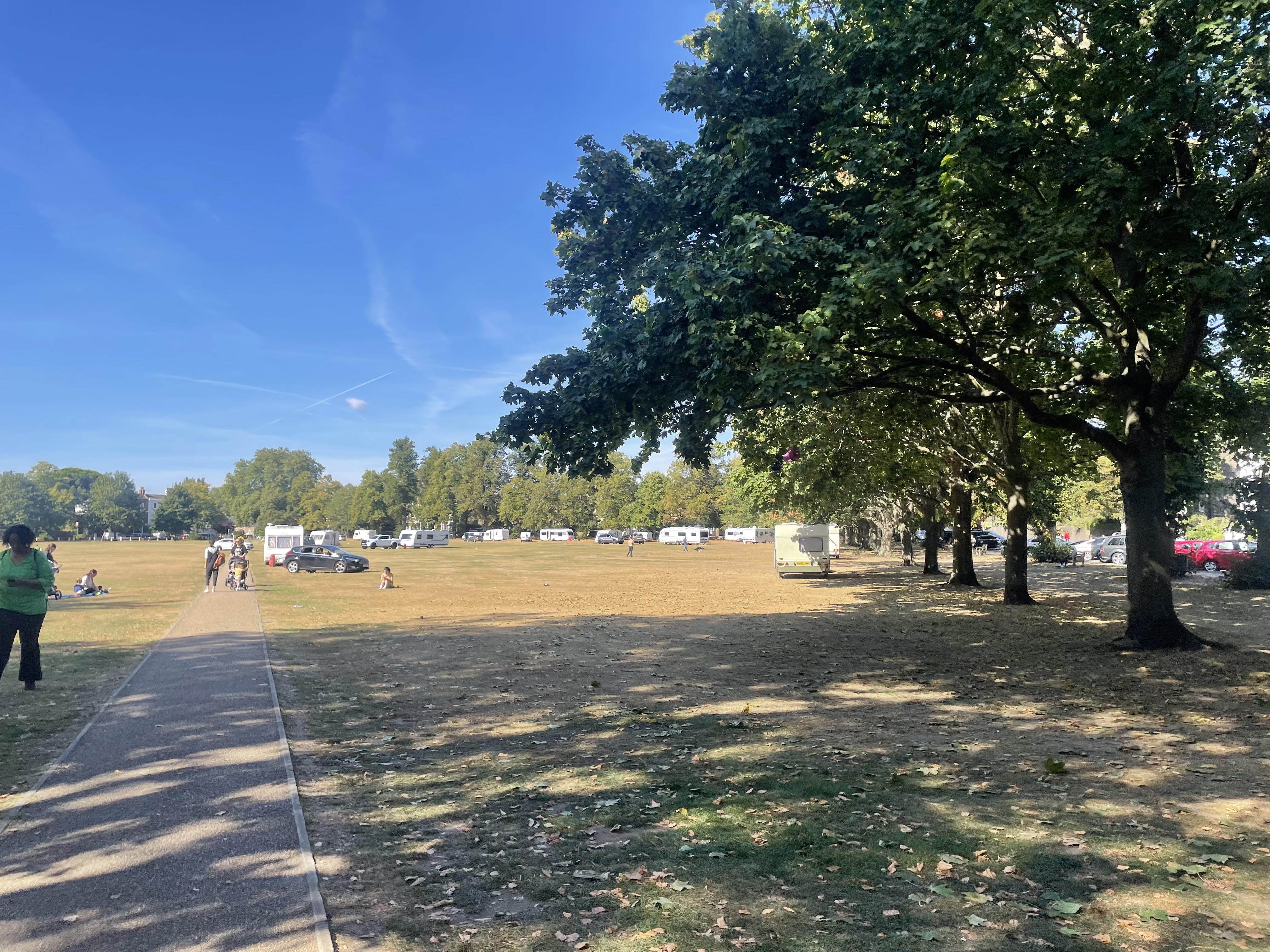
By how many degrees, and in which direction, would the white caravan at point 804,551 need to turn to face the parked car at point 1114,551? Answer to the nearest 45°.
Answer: approximately 45° to its right

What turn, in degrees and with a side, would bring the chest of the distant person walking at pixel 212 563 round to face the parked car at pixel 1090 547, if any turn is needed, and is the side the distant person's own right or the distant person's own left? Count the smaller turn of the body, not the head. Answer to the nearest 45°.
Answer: approximately 90° to the distant person's own left

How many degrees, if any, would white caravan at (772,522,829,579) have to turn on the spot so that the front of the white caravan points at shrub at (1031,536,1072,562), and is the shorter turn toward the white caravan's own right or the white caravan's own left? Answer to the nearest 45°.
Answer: approximately 45° to the white caravan's own right

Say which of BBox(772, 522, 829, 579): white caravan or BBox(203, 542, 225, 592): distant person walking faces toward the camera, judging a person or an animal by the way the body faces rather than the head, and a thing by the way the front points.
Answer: the distant person walking

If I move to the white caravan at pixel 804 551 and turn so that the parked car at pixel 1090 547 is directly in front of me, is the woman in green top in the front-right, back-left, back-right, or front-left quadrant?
back-right

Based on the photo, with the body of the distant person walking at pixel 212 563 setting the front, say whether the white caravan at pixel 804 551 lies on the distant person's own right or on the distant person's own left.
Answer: on the distant person's own left

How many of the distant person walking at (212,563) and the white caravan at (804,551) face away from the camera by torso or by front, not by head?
1

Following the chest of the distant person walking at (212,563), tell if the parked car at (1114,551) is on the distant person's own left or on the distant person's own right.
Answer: on the distant person's own left

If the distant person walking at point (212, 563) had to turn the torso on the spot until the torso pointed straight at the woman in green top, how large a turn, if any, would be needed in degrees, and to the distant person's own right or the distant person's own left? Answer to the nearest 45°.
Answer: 0° — they already face them

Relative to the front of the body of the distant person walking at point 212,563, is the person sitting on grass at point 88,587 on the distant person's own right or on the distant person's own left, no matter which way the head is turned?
on the distant person's own right

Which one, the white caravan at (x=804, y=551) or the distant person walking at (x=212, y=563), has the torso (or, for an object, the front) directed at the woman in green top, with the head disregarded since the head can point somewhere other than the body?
the distant person walking
